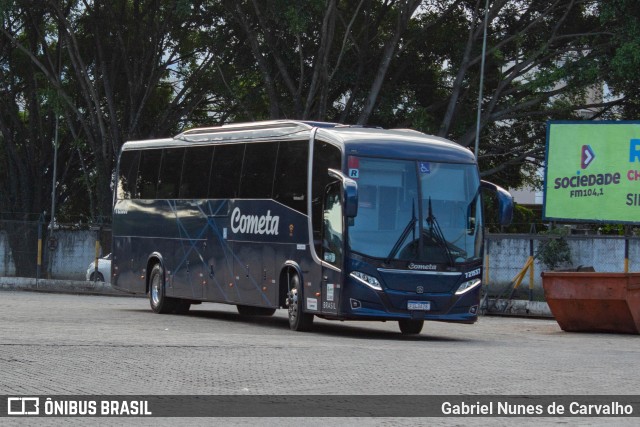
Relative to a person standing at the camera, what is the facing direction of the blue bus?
facing the viewer and to the right of the viewer

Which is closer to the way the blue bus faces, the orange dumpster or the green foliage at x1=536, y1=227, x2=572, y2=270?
the orange dumpster

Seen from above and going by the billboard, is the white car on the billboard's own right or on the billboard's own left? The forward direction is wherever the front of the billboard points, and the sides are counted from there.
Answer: on the billboard's own right

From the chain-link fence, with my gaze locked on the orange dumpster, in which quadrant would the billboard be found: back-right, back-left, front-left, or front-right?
front-left

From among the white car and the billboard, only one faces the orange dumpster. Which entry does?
the billboard

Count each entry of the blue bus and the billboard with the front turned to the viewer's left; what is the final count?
0

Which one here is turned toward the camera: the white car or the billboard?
the billboard

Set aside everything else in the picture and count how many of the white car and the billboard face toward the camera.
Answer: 1

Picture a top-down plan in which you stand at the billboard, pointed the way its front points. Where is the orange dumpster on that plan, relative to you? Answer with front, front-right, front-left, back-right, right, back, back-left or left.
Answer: front

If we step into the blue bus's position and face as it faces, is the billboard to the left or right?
on its left

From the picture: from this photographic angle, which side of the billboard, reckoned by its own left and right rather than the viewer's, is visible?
front
